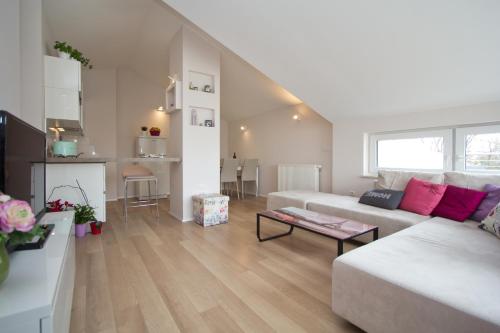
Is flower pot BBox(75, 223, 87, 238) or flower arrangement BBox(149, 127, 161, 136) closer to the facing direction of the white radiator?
the flower pot

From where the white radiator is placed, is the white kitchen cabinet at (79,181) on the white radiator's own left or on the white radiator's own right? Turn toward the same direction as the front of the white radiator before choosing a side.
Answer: on the white radiator's own right

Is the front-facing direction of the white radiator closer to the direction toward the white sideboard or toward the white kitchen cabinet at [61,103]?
the white sideboard

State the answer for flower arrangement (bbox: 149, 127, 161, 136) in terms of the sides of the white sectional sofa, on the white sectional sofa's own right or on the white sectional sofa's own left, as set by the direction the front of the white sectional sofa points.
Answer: on the white sectional sofa's own right

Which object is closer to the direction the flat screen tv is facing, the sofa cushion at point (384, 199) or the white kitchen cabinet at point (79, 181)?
the sofa cushion

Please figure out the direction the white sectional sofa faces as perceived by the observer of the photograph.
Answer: facing the viewer and to the left of the viewer

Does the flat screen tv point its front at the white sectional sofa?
yes

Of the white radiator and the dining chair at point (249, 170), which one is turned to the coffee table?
the white radiator

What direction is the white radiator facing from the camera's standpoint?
toward the camera

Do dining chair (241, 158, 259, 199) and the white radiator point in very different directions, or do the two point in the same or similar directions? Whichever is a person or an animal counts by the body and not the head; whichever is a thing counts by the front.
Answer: very different directions

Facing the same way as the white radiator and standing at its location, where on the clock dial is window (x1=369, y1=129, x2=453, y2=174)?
The window is roughly at 10 o'clock from the white radiator.

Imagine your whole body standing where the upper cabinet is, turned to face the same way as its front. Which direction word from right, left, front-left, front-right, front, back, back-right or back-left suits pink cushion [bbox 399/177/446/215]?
front-right
